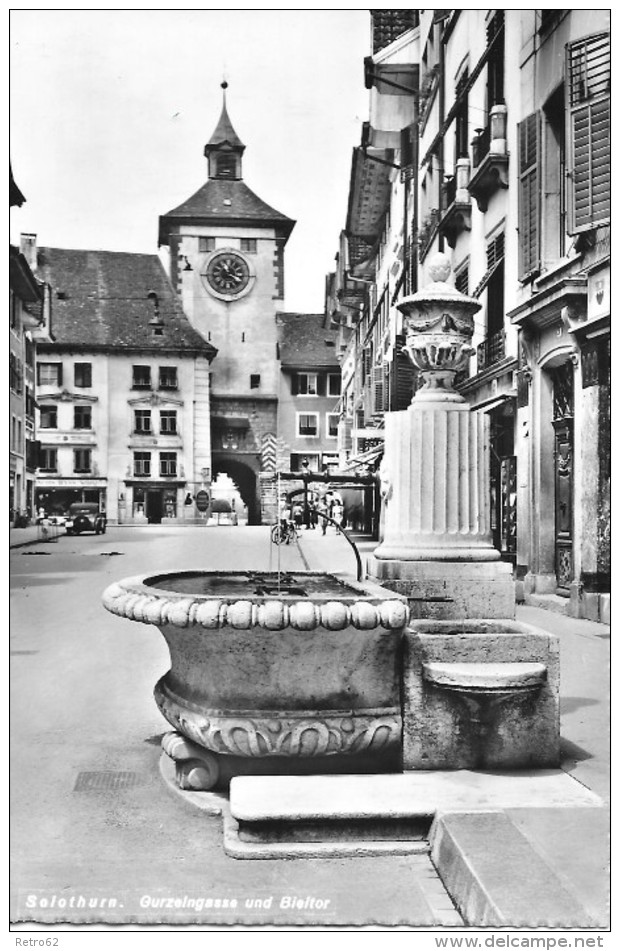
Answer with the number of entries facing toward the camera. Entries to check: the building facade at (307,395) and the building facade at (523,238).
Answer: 1

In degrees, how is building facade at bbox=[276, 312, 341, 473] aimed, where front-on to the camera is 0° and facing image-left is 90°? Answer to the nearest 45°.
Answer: approximately 0°

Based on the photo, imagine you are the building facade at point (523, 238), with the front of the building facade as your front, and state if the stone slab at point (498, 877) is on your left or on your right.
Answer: on your left

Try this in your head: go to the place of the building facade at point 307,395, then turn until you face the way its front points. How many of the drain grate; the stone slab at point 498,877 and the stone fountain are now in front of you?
3

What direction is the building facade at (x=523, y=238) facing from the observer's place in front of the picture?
facing to the left of the viewer

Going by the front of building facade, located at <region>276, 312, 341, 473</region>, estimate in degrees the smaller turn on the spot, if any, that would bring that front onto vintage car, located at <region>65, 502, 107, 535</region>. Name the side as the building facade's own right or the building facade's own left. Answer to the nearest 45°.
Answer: approximately 45° to the building facade's own right

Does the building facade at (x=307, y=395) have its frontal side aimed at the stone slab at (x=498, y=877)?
yes

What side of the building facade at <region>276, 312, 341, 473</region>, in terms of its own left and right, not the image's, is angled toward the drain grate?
front

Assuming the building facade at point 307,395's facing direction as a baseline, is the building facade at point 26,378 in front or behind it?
in front

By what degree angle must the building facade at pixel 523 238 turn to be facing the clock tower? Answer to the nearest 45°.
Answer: approximately 45° to its right

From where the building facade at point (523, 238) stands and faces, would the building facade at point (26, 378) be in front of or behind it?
in front

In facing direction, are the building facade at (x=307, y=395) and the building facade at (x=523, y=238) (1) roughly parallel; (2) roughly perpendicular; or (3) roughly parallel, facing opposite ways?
roughly perpendicular
